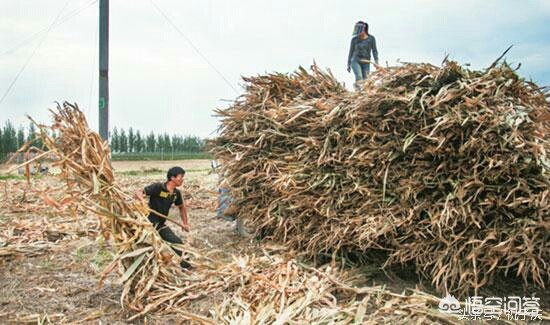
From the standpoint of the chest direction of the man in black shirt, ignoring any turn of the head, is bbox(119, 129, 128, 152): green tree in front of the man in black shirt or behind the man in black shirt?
behind

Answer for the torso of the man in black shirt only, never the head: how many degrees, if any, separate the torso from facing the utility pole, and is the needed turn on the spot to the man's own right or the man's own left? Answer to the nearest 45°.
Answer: approximately 135° to the man's own left

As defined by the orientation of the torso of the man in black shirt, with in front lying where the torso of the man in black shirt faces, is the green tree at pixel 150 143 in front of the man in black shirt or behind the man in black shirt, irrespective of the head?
behind

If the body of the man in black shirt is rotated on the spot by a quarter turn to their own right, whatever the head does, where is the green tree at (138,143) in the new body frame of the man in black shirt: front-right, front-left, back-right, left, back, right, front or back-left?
back-right
